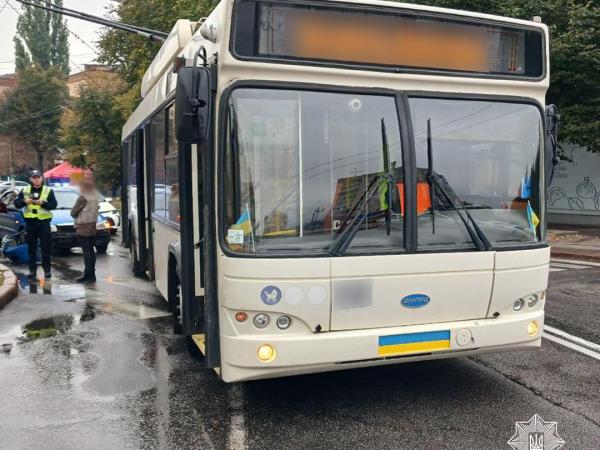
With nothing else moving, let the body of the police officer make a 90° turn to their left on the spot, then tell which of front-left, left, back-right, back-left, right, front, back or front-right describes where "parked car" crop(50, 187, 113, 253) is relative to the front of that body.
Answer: left

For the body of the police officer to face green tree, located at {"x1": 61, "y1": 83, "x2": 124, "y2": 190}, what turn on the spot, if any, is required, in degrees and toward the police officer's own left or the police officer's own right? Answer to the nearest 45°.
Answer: approximately 180°

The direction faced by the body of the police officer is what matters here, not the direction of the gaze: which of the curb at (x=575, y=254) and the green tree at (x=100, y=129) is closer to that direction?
the curb

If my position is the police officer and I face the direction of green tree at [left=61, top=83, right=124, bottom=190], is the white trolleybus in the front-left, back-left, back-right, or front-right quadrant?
back-right

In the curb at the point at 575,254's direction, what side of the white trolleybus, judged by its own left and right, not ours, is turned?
left

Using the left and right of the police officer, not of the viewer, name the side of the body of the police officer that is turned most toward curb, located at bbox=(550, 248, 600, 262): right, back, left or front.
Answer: left

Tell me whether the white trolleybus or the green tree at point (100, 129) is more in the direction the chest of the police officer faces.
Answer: the white trolleybus

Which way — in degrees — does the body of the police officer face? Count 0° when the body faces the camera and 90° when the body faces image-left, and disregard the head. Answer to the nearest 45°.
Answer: approximately 0°
